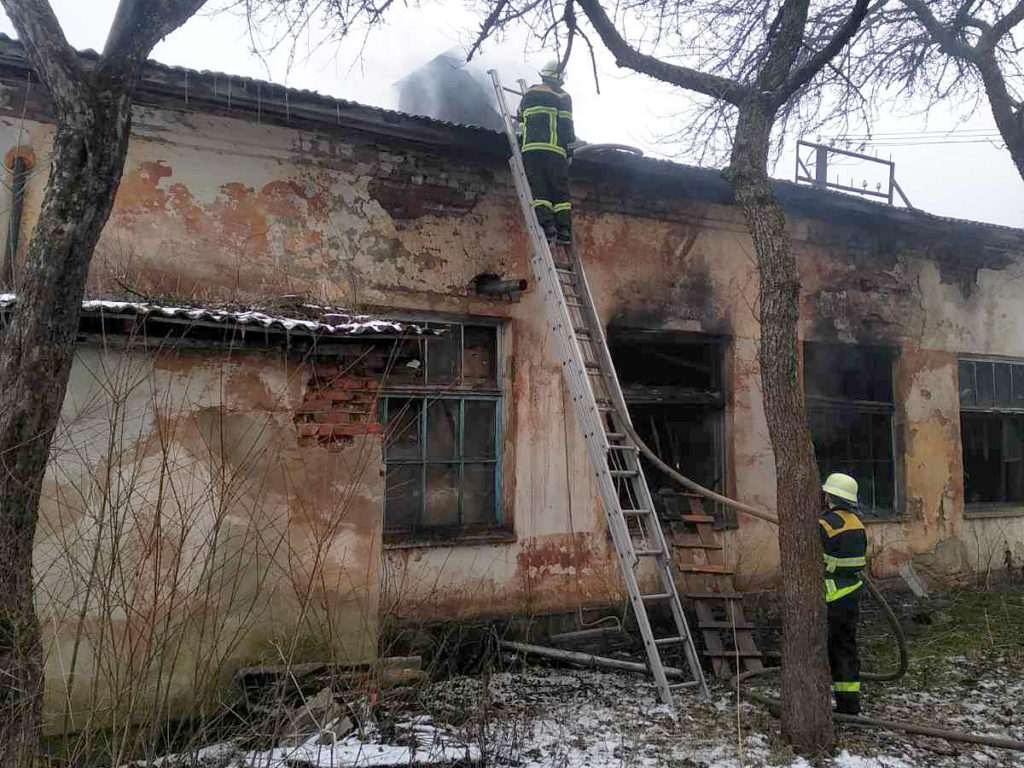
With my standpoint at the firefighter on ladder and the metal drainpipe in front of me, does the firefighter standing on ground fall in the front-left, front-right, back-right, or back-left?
back-left

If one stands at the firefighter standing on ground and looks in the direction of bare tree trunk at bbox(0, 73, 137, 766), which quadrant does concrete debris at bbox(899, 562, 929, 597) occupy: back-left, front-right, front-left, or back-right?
back-right

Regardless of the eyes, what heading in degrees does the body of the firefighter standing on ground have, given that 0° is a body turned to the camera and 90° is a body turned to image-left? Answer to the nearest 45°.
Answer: approximately 135°

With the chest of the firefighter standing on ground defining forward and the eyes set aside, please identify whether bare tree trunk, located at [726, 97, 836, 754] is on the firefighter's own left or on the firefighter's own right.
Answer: on the firefighter's own left

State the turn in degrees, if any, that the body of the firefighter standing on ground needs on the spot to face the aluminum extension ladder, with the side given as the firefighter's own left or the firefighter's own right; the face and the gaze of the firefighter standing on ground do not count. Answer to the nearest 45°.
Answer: approximately 45° to the firefighter's own left

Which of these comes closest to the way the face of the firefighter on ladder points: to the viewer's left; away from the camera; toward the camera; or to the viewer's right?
away from the camera

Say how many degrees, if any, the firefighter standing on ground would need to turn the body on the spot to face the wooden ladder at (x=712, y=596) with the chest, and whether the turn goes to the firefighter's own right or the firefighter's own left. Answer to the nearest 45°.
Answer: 0° — they already face it
